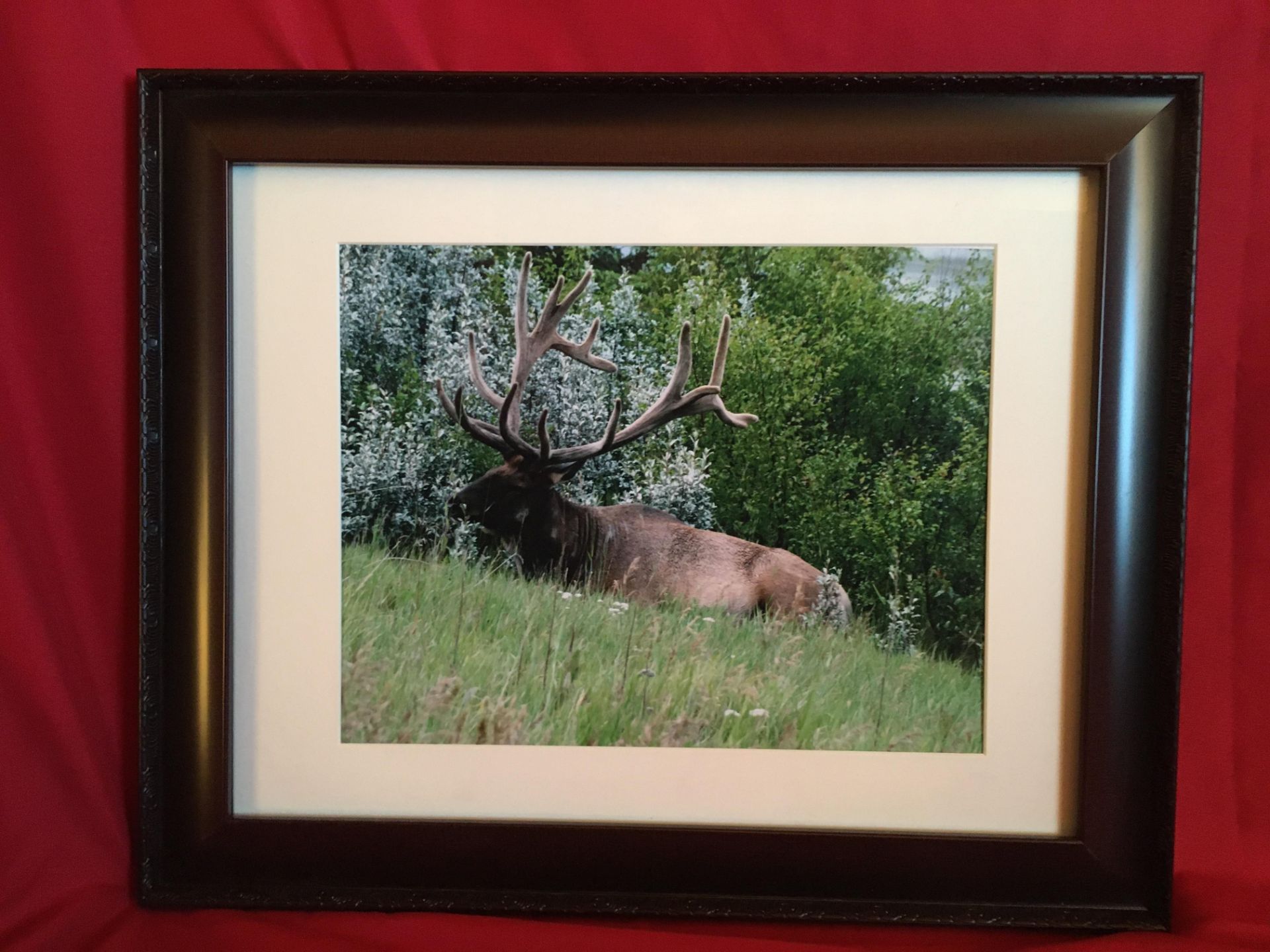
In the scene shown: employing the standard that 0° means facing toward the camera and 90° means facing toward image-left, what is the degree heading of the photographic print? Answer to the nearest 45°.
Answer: approximately 0°

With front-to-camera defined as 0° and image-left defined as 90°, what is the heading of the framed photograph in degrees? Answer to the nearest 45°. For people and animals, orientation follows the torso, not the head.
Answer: approximately 0°
